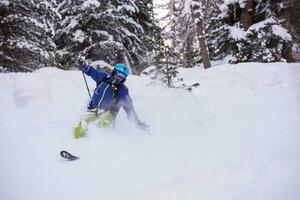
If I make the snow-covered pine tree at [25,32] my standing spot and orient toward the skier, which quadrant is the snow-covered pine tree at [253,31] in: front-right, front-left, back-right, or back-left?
front-left

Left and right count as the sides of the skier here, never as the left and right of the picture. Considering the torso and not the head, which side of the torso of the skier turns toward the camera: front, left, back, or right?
front

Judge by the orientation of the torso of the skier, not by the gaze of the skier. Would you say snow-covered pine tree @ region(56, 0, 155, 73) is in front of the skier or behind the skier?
behind

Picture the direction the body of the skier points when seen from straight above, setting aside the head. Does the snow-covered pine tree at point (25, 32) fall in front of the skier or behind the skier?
behind

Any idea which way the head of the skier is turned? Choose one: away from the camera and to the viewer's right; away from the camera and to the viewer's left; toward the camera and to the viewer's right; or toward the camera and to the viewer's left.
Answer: toward the camera and to the viewer's left

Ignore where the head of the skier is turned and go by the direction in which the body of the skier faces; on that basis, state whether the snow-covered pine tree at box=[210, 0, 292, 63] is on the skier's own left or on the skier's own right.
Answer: on the skier's own left

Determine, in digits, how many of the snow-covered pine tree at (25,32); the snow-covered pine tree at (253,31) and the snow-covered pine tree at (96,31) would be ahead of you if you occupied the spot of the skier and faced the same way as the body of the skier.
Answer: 0

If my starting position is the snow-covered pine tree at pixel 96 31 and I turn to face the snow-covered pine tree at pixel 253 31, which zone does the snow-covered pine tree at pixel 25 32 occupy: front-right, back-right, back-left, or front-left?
back-right
